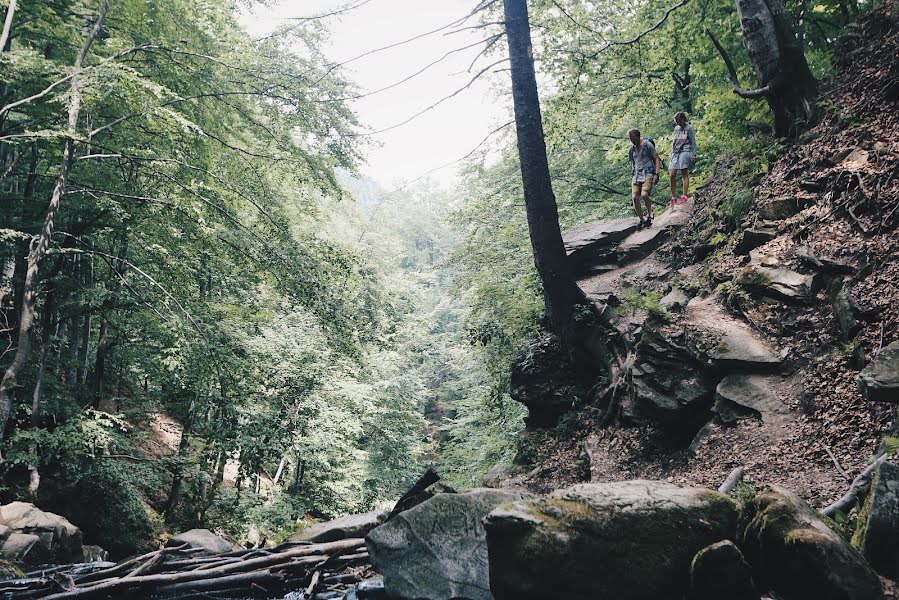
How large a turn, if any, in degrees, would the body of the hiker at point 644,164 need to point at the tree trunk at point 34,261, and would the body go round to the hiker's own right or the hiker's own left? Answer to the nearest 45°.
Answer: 0° — they already face it

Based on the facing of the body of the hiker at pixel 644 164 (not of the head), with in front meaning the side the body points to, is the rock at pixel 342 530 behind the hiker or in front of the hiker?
in front

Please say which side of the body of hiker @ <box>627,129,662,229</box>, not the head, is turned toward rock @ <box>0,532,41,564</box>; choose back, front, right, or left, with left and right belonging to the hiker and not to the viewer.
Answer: front

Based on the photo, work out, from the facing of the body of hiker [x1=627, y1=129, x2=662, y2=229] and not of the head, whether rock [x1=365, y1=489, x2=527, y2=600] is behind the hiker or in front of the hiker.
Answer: in front

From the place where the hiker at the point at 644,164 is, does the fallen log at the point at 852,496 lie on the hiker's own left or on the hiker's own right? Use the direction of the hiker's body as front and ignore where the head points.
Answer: on the hiker's own left

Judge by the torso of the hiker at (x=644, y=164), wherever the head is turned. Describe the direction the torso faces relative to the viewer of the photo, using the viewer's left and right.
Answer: facing the viewer and to the left of the viewer

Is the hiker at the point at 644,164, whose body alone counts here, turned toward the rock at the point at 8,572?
yes

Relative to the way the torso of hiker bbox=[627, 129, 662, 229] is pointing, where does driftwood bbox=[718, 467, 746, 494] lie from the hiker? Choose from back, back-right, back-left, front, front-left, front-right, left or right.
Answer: front-left

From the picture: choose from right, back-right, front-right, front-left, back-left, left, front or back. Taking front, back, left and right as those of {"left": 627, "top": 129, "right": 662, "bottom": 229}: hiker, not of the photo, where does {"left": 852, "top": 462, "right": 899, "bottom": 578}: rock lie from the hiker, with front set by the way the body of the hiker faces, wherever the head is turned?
front-left
